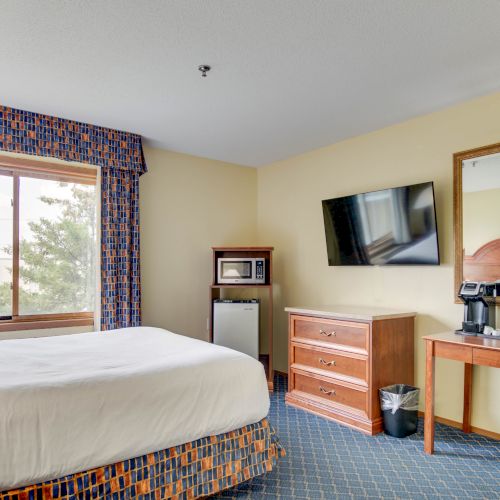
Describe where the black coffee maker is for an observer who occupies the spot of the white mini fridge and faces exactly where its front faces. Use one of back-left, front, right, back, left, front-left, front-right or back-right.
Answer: front-left

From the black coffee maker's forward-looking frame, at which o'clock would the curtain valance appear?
The curtain valance is roughly at 1 o'clock from the black coffee maker.

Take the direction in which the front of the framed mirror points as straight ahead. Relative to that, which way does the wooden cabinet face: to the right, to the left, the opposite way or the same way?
to the left

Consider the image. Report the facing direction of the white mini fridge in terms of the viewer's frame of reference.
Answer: facing the viewer

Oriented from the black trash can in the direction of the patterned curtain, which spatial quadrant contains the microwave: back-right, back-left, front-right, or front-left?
front-right

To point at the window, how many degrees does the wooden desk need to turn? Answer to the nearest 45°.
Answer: approximately 45° to its right

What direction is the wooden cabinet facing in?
toward the camera

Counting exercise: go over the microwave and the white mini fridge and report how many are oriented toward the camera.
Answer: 2

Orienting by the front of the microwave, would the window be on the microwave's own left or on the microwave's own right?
on the microwave's own right

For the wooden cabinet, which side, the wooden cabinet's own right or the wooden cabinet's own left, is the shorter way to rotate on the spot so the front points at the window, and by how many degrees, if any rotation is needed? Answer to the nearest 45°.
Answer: approximately 90° to the wooden cabinet's own right

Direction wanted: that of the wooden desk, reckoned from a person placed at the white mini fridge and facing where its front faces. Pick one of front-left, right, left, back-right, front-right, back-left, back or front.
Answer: front-left

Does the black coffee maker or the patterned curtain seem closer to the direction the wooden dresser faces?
the patterned curtain

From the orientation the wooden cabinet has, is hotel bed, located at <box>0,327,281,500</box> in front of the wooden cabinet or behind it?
in front

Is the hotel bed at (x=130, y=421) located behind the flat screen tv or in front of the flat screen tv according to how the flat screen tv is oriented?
in front

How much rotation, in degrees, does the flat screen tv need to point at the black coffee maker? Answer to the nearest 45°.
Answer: approximately 90° to its left
